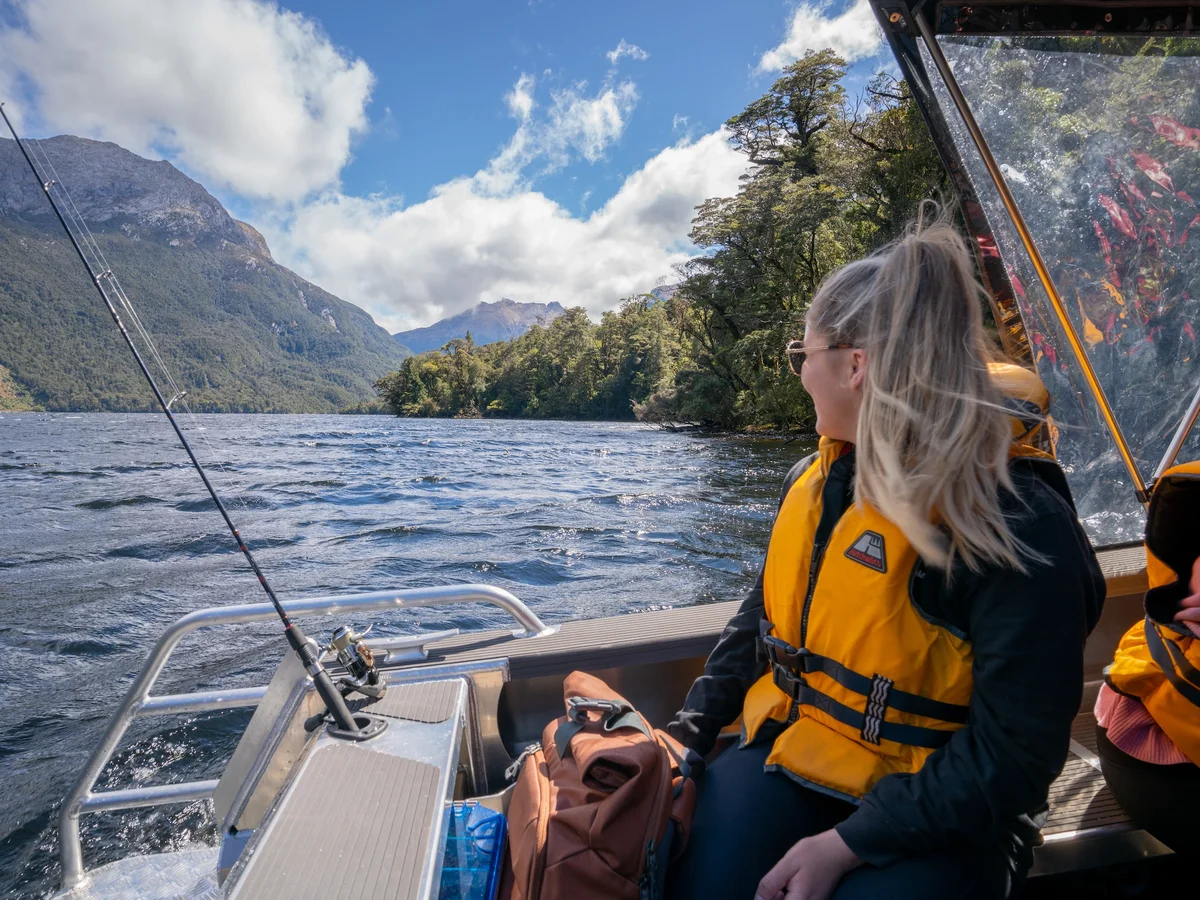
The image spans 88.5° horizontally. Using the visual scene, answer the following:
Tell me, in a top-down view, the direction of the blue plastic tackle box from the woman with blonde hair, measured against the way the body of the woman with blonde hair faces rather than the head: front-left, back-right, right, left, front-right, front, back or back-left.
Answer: front-right

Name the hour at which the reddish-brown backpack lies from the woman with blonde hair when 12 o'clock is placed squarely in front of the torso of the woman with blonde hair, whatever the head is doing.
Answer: The reddish-brown backpack is roughly at 1 o'clock from the woman with blonde hair.

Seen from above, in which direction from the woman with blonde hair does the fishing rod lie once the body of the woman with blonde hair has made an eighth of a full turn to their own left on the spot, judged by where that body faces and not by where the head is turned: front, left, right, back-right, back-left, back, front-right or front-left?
right

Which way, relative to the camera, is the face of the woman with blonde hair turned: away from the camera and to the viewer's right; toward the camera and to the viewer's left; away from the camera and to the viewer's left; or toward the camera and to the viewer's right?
away from the camera and to the viewer's left

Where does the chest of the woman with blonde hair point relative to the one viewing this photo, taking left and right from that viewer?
facing the viewer and to the left of the viewer
